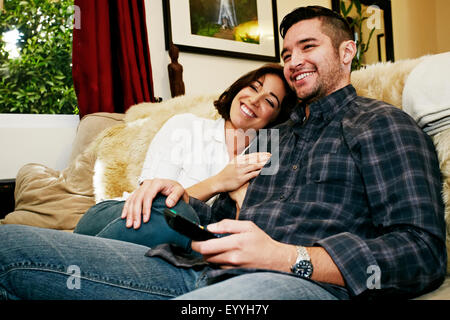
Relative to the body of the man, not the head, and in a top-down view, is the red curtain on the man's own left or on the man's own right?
on the man's own right

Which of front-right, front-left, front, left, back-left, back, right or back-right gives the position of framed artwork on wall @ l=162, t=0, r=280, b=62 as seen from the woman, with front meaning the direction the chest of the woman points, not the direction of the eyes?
back-left

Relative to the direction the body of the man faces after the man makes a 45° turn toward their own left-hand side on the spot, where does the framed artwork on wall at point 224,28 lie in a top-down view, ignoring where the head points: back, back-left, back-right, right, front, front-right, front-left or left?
back

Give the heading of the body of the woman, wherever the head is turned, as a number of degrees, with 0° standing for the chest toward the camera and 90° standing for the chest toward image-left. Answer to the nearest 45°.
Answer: approximately 315°

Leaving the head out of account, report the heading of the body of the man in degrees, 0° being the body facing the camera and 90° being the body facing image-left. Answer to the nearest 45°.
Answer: approximately 45°

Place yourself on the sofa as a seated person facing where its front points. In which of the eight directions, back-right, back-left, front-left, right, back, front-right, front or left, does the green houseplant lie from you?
back

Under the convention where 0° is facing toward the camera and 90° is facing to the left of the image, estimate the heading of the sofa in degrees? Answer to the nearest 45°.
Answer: approximately 45°

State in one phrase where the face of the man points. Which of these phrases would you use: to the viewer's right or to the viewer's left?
to the viewer's left

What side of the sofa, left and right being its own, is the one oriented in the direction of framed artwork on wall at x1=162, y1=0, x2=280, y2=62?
back
